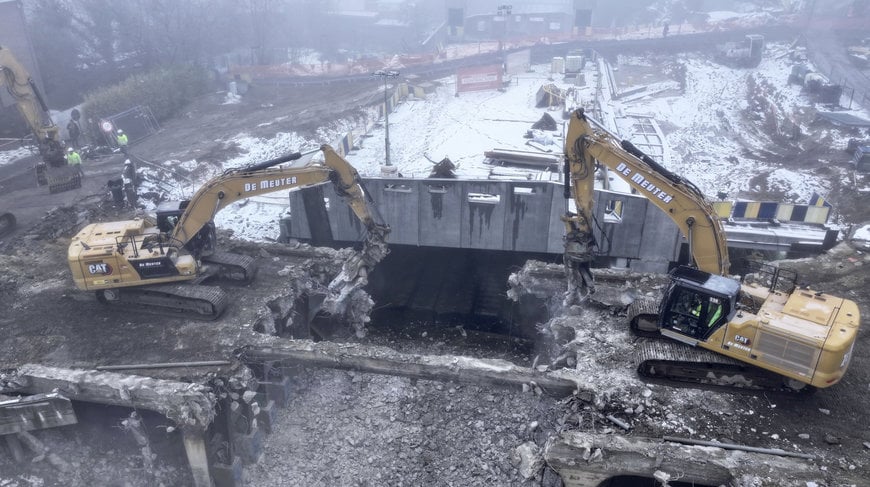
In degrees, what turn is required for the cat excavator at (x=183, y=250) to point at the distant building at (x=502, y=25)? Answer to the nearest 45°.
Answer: approximately 45° to its left

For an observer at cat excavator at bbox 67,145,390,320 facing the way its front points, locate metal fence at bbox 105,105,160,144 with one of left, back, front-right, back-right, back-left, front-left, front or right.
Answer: left

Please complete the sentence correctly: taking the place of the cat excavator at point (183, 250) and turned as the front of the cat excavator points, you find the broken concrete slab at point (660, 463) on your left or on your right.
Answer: on your right

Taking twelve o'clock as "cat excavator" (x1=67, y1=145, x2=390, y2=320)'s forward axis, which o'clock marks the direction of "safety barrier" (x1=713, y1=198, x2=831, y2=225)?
The safety barrier is roughly at 12 o'clock from the cat excavator.

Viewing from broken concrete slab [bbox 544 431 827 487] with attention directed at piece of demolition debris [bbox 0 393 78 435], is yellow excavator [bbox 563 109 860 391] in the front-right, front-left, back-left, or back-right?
back-right

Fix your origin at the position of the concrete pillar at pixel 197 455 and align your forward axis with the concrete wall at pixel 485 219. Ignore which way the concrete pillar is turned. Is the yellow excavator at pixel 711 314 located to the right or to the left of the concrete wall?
right

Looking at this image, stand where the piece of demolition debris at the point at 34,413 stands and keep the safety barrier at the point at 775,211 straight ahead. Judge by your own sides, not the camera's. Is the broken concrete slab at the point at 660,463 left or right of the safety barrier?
right

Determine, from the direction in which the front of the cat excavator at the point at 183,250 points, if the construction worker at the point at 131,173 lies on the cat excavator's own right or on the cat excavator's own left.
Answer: on the cat excavator's own left

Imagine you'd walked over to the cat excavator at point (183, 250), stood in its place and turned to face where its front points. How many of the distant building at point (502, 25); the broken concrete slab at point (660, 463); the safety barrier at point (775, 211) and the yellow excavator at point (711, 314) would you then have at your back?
0

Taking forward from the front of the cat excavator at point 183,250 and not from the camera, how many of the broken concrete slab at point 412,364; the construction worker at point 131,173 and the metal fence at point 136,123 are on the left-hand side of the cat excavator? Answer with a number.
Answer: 2

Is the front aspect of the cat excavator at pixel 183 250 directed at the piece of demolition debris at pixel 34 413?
no

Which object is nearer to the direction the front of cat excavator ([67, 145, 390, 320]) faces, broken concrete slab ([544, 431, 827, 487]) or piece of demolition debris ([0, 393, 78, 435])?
the broken concrete slab

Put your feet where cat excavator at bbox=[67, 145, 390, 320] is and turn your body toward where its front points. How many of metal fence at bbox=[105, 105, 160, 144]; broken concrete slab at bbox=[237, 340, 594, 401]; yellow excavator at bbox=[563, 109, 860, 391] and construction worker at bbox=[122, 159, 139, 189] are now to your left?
2

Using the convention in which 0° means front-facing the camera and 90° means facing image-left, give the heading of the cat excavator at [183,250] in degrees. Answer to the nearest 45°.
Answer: approximately 270°

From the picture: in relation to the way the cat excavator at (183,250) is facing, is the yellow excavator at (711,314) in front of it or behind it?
in front

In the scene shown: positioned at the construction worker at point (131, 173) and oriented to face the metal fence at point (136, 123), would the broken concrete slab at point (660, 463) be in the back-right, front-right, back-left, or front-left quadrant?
back-right
